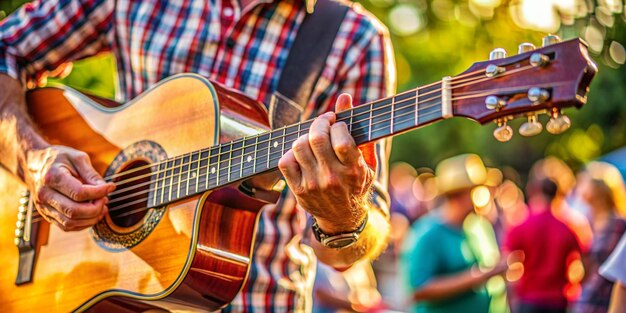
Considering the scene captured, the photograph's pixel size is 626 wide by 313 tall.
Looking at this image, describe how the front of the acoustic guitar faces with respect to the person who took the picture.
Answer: facing the viewer and to the left of the viewer

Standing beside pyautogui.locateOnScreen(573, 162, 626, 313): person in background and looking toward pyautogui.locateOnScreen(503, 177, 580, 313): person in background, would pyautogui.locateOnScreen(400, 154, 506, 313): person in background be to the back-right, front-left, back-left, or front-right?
front-left

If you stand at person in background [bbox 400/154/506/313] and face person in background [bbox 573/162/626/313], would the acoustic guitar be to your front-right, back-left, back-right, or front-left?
back-right

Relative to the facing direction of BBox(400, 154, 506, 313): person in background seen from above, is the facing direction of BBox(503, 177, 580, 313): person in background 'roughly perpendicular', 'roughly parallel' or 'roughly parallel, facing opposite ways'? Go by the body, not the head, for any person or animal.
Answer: roughly perpendicular

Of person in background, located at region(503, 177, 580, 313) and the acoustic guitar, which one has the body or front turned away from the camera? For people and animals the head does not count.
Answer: the person in background

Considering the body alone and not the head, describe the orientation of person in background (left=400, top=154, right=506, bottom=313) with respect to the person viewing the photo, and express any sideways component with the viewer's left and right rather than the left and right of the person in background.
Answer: facing to the right of the viewer

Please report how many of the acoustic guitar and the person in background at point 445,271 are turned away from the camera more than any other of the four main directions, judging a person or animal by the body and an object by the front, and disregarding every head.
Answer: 0

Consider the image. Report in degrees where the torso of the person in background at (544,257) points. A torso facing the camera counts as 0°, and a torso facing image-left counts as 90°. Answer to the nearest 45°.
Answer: approximately 180°

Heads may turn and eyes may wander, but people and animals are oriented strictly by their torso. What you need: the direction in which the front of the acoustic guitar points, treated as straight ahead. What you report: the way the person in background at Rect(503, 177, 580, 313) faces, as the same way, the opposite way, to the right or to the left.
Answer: the opposite way
